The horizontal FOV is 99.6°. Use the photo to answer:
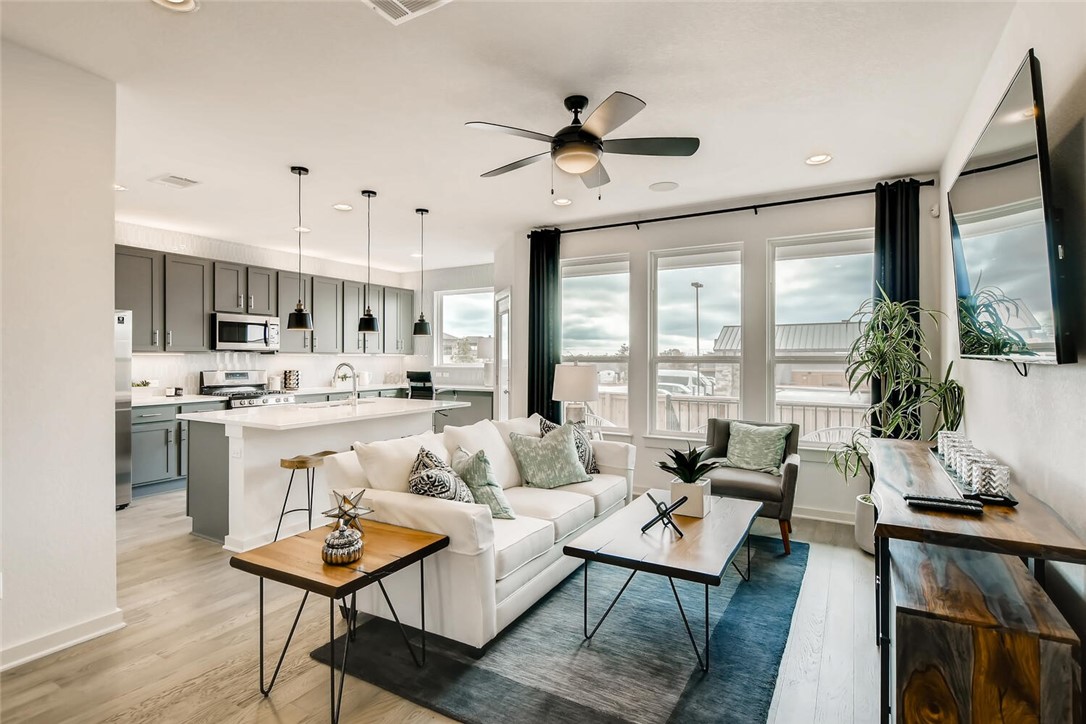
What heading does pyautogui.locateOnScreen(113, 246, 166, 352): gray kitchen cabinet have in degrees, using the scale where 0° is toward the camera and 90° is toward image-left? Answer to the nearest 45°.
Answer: approximately 315°

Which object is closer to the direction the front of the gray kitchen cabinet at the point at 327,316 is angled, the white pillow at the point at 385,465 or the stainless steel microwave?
the white pillow

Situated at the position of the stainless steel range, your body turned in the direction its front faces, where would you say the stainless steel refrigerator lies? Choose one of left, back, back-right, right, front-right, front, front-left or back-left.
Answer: right

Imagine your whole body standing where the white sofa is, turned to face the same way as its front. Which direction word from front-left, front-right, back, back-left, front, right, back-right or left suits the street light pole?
left

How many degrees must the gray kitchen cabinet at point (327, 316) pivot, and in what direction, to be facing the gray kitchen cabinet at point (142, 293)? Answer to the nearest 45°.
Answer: approximately 90° to its right

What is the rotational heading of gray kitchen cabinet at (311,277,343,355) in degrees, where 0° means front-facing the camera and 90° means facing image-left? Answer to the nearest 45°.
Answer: approximately 315°

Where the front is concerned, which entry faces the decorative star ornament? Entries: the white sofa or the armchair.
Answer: the armchair

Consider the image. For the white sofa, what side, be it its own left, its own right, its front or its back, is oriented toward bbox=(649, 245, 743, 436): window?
left

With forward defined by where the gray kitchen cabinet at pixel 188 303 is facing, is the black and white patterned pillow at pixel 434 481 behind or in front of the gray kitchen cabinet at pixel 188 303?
in front
